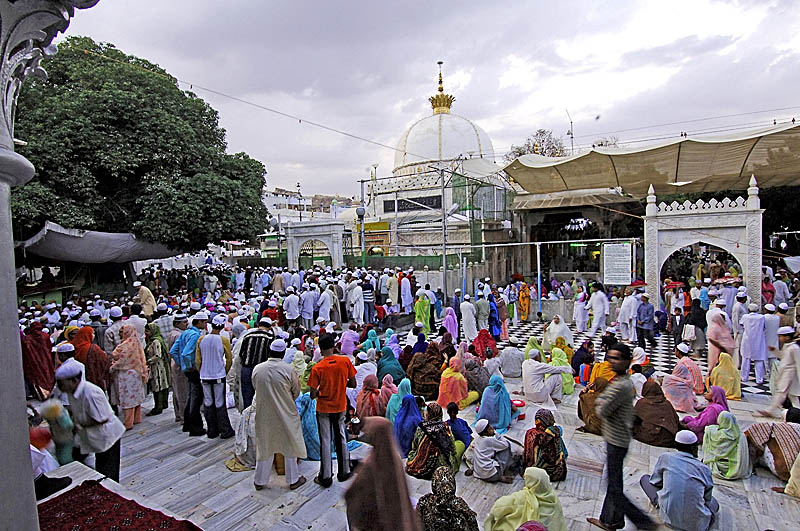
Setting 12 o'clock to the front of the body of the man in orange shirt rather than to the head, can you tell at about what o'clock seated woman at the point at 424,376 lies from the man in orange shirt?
The seated woman is roughly at 1 o'clock from the man in orange shirt.

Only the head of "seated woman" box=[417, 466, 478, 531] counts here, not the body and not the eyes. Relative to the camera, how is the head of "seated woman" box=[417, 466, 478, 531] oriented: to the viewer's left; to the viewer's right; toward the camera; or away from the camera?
away from the camera

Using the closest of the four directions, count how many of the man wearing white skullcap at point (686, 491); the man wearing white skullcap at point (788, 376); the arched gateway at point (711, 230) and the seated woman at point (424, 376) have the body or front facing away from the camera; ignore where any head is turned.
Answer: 2

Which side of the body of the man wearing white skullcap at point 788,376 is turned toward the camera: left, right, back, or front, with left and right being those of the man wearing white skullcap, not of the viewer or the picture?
left

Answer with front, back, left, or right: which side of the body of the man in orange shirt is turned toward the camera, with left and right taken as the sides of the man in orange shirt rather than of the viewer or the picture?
back

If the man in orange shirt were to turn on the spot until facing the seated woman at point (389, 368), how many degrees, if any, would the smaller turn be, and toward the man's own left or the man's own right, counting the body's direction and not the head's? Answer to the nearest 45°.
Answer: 0° — they already face them

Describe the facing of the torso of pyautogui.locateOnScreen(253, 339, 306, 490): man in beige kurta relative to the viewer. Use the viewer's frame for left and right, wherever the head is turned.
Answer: facing away from the viewer

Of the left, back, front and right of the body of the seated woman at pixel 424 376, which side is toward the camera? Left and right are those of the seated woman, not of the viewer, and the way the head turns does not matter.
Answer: back

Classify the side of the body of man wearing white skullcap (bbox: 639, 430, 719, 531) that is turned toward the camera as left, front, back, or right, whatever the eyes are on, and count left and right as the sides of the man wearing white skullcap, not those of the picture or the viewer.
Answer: back

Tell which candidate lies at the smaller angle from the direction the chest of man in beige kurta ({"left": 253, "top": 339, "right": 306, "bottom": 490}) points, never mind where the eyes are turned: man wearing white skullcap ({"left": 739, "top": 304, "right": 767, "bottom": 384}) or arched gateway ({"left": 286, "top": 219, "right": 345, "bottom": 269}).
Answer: the arched gateway

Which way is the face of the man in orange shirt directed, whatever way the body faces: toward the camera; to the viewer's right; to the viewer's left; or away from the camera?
away from the camera
